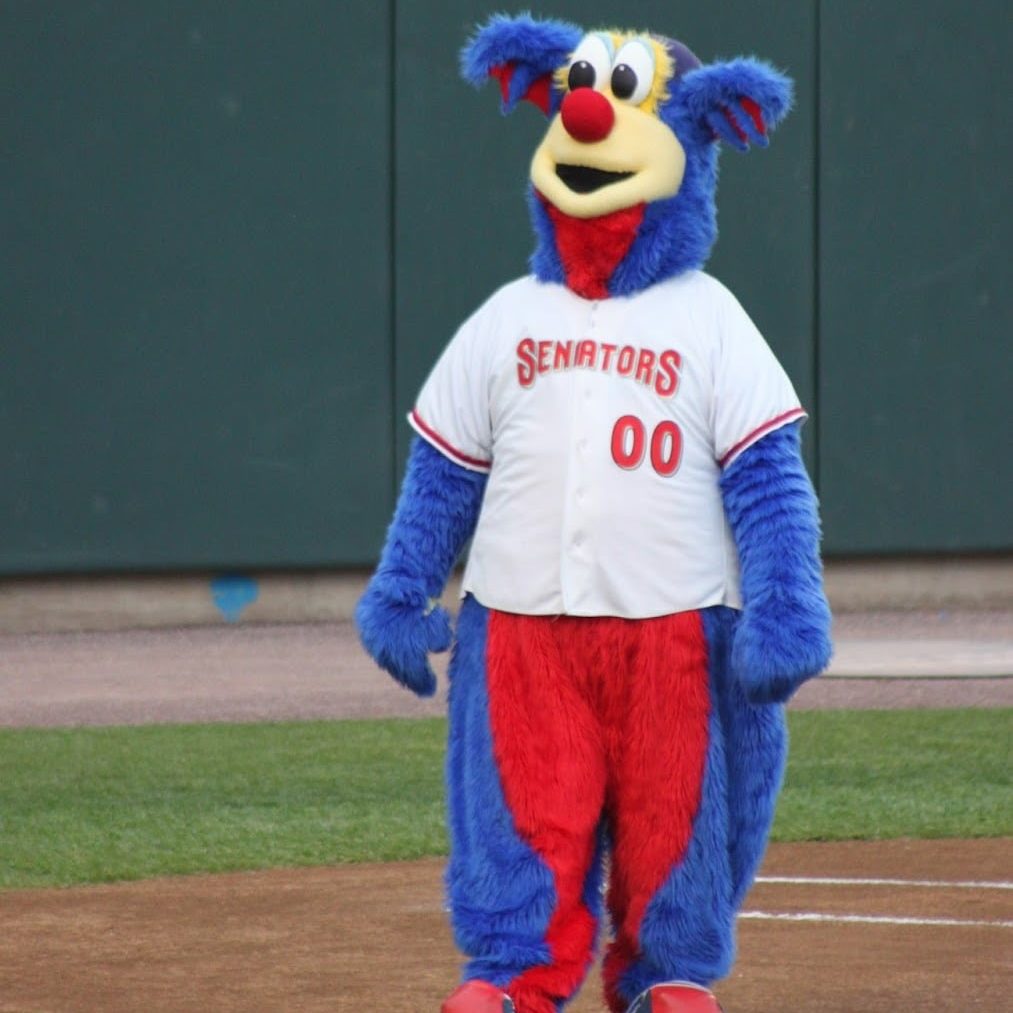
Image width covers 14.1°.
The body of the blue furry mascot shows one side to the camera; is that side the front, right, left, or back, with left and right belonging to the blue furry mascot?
front
